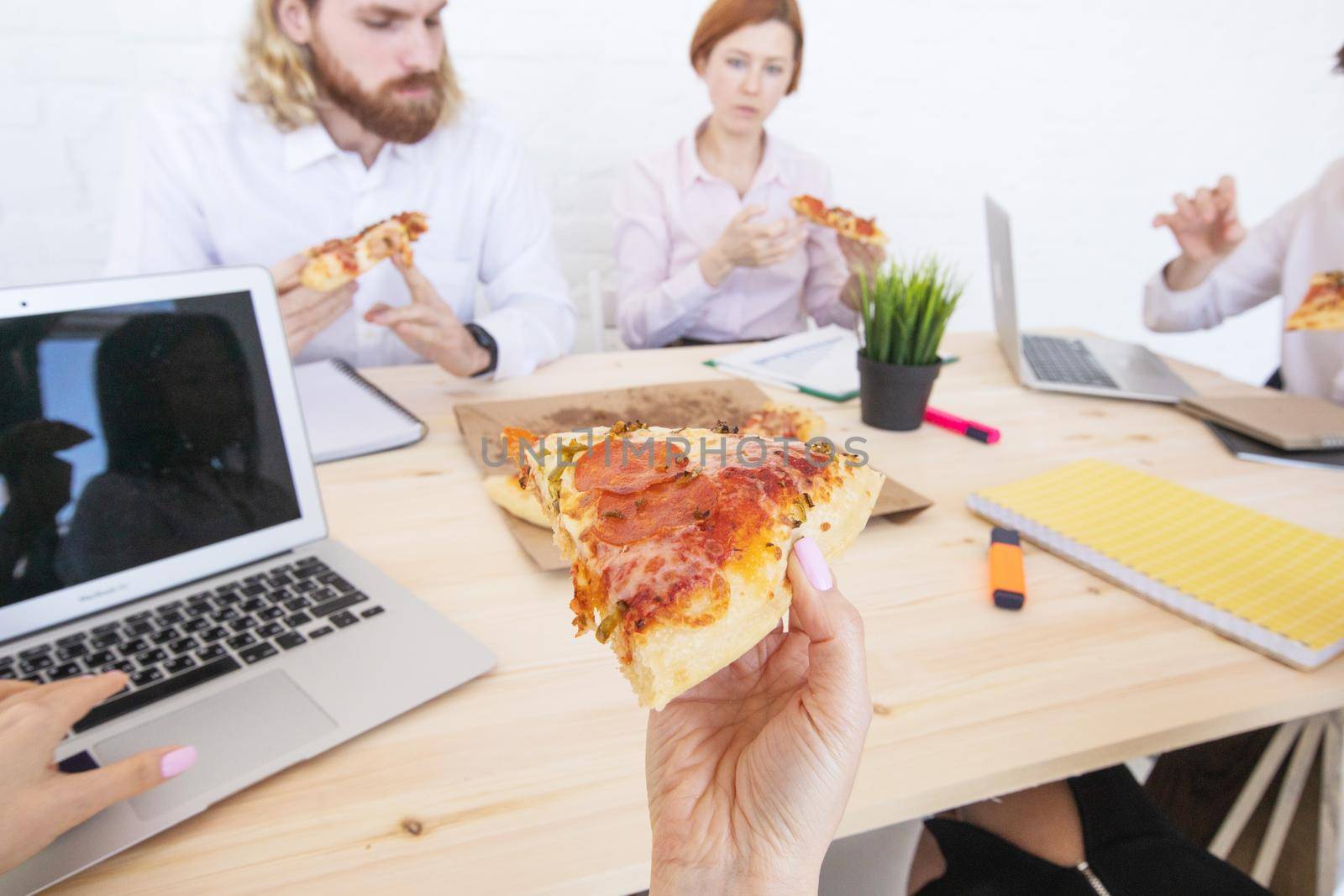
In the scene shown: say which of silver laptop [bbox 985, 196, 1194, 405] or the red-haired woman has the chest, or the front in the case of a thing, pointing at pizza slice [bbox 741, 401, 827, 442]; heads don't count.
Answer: the red-haired woman

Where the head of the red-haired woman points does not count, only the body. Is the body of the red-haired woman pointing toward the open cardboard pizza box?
yes

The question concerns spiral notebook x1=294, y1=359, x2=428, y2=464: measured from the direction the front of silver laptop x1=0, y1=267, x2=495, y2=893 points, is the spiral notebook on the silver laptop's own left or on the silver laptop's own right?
on the silver laptop's own left

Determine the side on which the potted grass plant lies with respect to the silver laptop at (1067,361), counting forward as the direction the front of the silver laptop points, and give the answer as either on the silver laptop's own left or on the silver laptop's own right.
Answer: on the silver laptop's own right

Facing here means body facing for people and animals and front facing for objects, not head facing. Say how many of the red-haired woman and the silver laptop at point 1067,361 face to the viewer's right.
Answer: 1

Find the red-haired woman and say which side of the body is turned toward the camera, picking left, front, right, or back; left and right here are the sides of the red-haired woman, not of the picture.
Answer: front

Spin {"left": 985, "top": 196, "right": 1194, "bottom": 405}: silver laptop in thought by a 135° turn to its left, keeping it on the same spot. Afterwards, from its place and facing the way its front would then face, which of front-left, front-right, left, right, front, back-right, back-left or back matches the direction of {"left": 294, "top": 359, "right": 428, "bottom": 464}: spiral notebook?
left

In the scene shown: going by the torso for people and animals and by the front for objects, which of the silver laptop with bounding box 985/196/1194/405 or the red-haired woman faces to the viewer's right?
the silver laptop

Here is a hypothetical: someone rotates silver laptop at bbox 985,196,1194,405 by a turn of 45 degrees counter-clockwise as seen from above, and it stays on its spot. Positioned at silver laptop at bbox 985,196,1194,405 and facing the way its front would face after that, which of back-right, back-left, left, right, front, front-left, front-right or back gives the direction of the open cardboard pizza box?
back

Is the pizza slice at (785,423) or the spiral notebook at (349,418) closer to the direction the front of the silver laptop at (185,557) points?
the pizza slice

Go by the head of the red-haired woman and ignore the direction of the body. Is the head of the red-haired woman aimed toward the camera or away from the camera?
toward the camera

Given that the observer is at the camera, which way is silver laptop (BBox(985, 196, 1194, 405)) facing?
facing to the right of the viewer

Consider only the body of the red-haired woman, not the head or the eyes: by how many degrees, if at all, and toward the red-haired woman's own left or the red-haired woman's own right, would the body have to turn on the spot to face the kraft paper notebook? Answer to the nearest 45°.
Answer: approximately 45° to the red-haired woman's own left

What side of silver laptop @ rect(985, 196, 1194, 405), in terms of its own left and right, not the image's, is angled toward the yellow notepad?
right
